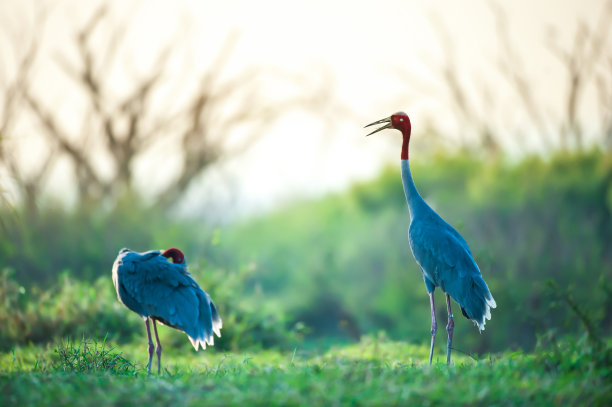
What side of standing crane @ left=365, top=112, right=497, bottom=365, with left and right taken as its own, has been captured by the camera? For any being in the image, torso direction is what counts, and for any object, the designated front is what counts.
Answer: left

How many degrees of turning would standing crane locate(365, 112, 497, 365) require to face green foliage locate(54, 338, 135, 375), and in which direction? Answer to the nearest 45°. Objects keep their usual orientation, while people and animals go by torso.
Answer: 0° — it already faces it
